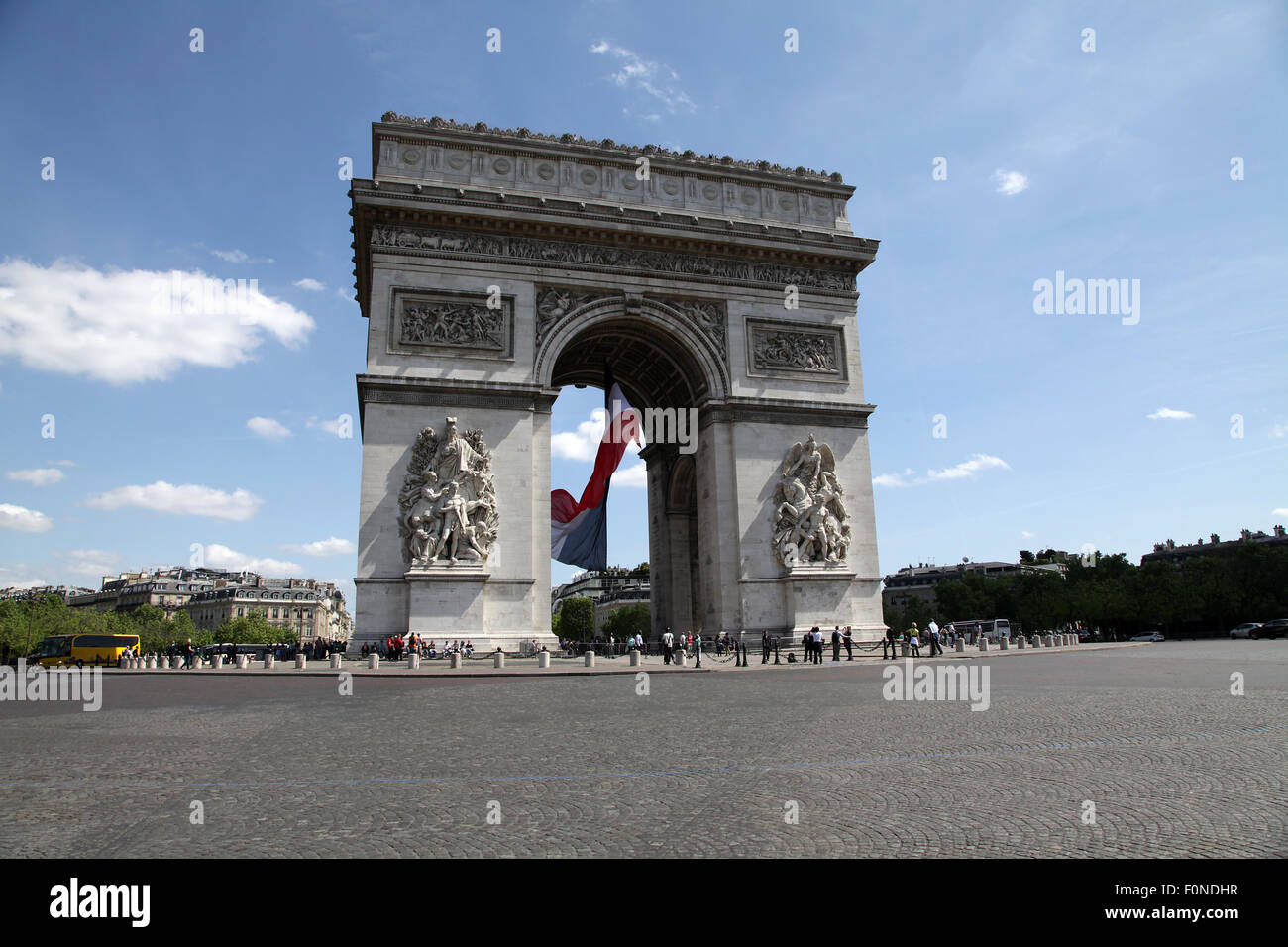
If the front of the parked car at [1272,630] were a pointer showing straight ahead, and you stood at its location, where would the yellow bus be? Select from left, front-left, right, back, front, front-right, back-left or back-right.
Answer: front-left

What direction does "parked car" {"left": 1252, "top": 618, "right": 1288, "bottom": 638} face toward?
to the viewer's left

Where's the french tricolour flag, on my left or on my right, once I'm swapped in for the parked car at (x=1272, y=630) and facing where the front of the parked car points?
on my left

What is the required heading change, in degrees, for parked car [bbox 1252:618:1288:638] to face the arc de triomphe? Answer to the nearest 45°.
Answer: approximately 45° to its left
